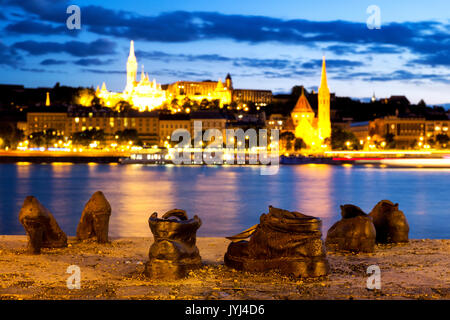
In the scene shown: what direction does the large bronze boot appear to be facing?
to the viewer's left

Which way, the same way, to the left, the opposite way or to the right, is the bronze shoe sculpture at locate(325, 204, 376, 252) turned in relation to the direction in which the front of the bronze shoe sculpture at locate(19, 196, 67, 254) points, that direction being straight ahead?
to the left

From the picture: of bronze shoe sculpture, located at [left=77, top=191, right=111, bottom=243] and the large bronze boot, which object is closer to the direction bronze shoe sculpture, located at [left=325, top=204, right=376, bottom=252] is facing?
the bronze shoe sculpture

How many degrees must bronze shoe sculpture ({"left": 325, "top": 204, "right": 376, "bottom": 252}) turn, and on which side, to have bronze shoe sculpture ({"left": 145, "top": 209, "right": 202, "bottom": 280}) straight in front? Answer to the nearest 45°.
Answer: approximately 45° to its left

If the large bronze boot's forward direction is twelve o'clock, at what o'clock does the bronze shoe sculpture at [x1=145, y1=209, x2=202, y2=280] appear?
The bronze shoe sculpture is roughly at 12 o'clock from the large bronze boot.

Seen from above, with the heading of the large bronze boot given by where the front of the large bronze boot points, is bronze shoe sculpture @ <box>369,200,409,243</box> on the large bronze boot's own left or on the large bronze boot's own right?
on the large bronze boot's own right

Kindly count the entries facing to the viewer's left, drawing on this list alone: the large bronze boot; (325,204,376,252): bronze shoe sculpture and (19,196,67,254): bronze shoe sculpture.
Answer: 2

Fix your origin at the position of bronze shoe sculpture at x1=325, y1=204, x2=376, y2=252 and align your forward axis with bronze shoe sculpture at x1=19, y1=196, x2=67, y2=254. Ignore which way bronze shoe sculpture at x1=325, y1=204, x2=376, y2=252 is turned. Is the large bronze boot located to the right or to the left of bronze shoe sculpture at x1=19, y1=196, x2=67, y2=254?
left

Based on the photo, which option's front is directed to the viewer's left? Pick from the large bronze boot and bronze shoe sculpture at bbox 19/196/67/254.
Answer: the large bronze boot

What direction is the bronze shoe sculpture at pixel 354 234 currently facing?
to the viewer's left
